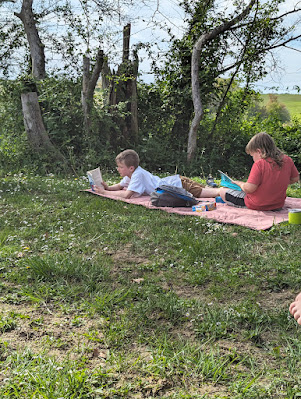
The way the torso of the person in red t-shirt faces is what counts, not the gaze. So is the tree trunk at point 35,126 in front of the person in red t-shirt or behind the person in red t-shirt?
in front

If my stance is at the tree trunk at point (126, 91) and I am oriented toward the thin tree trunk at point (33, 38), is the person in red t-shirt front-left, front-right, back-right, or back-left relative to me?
back-left

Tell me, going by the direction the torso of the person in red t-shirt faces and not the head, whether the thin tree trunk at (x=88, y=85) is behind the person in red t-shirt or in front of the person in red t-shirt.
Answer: in front

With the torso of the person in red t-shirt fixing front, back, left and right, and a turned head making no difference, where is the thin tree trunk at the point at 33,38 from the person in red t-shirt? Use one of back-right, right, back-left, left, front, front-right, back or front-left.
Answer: front

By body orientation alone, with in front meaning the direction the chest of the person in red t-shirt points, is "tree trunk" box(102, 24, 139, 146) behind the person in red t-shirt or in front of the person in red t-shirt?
in front

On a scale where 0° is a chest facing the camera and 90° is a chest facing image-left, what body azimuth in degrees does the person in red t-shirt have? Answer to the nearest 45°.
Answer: approximately 135°

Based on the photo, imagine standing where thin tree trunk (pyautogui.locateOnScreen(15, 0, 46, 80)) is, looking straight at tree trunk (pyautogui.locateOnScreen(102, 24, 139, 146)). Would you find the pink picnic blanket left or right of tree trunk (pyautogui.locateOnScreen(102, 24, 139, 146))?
right
